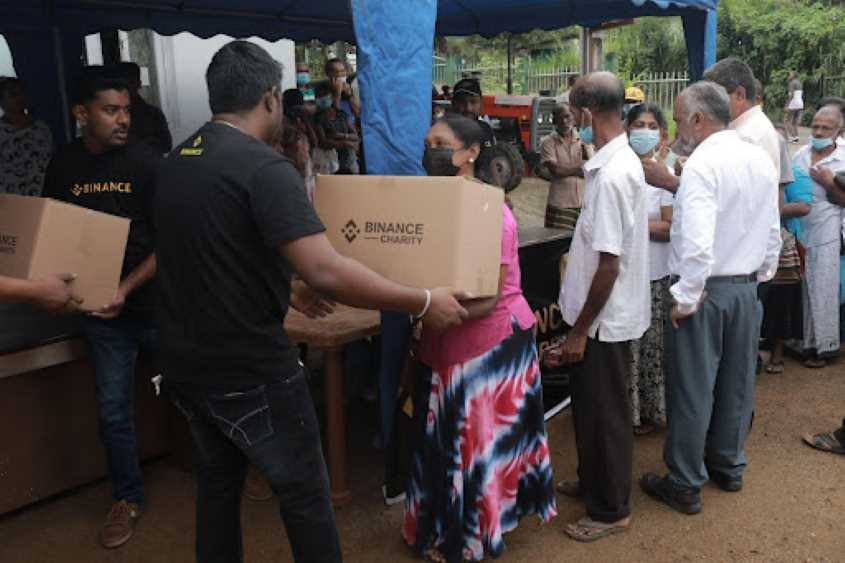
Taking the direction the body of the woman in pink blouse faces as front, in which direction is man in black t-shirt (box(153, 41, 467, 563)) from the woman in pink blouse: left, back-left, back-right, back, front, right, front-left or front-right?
front

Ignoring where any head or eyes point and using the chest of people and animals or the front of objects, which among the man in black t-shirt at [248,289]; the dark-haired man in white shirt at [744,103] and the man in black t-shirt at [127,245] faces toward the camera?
the man in black t-shirt at [127,245]

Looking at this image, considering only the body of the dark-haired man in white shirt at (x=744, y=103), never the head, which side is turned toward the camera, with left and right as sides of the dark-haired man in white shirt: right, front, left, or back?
left

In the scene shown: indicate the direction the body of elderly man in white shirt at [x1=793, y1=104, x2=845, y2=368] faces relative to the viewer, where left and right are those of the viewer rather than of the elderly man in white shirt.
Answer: facing the viewer and to the left of the viewer

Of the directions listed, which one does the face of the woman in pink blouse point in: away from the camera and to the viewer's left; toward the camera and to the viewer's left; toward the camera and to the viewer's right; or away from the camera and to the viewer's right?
toward the camera and to the viewer's left

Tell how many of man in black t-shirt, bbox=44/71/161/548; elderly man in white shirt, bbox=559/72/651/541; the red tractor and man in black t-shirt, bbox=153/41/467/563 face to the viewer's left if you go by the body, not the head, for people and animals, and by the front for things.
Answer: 1

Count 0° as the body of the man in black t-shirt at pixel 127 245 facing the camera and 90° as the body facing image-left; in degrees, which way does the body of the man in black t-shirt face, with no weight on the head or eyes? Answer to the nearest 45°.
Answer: approximately 0°

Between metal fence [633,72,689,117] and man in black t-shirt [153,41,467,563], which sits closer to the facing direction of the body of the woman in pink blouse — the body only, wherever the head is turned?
the man in black t-shirt

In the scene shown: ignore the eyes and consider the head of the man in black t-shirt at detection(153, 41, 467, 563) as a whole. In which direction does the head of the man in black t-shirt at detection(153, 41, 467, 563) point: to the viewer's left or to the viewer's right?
to the viewer's right
